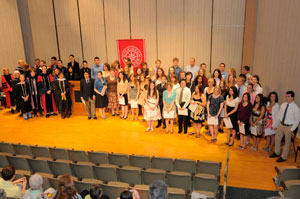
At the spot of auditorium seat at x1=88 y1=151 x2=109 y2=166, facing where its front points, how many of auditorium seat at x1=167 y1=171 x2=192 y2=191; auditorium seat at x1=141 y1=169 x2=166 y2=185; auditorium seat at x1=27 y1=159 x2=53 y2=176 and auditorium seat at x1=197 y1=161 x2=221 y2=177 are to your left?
1

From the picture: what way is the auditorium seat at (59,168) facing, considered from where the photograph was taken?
facing away from the viewer and to the right of the viewer

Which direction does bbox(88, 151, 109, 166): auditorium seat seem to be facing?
away from the camera

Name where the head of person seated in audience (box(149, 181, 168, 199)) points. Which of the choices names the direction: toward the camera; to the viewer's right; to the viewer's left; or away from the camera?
away from the camera

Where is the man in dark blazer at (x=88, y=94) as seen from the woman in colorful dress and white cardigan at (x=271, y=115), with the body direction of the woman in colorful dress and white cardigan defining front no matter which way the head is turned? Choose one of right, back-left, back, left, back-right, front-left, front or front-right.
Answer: front-right

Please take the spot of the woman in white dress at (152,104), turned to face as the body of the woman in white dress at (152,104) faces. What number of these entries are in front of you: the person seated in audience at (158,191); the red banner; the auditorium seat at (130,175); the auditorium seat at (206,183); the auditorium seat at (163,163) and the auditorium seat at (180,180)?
5

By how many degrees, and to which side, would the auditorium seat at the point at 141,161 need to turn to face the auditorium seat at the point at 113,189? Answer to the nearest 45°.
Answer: approximately 180°

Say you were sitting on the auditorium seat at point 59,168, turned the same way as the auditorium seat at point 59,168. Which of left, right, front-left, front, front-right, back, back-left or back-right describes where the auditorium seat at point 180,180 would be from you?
right

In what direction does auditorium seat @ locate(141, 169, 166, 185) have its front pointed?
away from the camera

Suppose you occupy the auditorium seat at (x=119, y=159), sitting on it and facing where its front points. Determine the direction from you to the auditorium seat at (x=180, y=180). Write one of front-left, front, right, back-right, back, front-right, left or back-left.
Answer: back-right

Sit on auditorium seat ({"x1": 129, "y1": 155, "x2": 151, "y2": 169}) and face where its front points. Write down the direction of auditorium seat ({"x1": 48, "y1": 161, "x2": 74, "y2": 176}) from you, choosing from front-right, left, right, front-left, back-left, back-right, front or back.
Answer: left

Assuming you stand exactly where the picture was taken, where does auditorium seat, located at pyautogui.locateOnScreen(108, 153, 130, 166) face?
facing away from the viewer

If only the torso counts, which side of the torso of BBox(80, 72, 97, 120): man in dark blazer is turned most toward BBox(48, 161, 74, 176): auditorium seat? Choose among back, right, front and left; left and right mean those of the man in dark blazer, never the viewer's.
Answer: front

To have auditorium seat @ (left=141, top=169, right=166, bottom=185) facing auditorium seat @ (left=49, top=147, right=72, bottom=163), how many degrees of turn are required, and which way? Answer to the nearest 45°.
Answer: approximately 45° to its left

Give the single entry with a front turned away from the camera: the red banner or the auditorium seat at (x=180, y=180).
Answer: the auditorium seat

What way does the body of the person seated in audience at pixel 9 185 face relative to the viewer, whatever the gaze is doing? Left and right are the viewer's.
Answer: facing away from the viewer and to the right of the viewer

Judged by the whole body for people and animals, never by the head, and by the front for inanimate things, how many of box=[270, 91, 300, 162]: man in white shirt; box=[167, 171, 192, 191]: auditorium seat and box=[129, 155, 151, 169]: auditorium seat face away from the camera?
2
